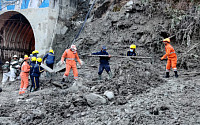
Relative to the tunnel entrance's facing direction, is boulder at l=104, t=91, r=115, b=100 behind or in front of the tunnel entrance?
in front

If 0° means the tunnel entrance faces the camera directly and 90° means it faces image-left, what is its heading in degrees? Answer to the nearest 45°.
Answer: approximately 315°

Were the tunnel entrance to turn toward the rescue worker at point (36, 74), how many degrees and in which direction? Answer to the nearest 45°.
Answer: approximately 45° to its right

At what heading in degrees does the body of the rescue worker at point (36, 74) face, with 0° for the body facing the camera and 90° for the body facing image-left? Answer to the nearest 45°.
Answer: approximately 270°

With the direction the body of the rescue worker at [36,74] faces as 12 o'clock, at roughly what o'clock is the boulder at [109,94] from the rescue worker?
The boulder is roughly at 2 o'clock from the rescue worker.

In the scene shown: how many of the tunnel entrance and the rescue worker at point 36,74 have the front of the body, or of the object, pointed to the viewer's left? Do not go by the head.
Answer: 0

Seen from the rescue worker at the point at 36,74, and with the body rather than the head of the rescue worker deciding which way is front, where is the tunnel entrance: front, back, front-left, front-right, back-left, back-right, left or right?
left

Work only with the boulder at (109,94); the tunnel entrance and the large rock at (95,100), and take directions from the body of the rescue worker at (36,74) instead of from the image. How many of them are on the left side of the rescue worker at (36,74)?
1
